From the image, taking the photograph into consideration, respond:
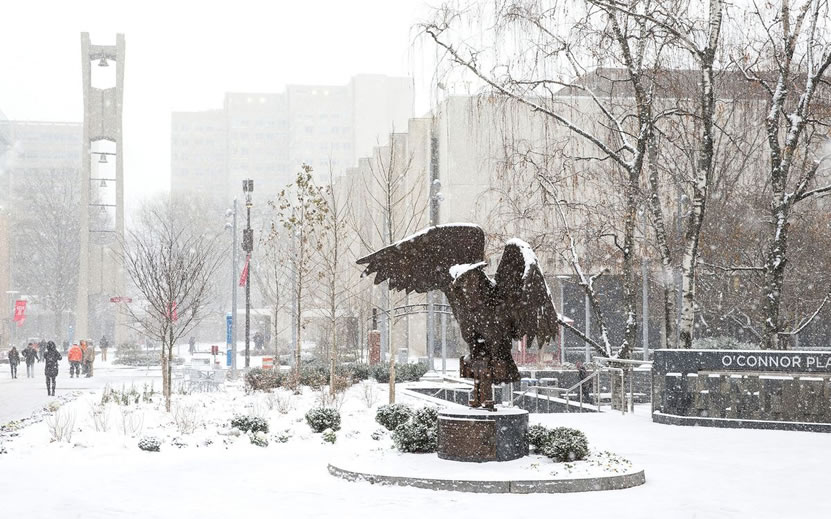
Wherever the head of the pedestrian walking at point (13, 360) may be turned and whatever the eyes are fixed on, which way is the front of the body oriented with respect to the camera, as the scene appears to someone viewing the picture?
toward the camera

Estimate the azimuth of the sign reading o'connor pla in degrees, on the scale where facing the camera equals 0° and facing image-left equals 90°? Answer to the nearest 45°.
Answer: approximately 0°

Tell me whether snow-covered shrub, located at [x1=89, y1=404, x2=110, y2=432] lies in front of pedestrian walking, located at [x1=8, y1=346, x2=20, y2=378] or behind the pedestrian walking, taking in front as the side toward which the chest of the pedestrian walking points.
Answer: in front

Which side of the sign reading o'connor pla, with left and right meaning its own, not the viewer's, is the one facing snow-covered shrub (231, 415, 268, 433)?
right

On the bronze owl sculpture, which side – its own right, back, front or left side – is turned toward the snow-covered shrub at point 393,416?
right

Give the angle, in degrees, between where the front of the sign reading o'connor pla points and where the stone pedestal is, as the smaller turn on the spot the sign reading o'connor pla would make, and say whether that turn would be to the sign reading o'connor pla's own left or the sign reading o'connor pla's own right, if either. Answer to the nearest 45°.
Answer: approximately 45° to the sign reading o'connor pla's own right

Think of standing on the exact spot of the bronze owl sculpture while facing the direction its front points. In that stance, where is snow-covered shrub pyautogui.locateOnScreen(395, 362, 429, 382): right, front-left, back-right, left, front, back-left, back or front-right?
back-right

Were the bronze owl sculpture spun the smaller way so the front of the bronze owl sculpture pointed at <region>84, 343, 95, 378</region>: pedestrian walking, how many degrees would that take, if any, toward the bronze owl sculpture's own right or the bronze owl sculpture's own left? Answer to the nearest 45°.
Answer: approximately 90° to the bronze owl sculpture's own right

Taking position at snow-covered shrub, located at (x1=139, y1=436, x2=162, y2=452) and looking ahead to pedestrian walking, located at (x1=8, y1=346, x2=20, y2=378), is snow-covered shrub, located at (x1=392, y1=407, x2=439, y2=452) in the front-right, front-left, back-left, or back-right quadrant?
back-right

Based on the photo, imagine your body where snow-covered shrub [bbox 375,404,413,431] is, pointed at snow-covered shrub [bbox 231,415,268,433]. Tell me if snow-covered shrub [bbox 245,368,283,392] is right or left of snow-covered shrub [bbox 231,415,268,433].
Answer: right

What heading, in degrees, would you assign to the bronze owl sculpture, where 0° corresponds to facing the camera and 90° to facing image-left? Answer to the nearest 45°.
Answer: approximately 45°
